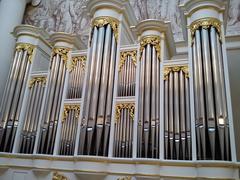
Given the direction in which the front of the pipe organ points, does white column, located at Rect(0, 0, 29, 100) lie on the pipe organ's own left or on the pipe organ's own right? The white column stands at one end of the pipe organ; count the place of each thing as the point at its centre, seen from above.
on the pipe organ's own right

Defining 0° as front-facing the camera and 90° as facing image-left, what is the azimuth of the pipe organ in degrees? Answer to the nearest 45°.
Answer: approximately 45°
